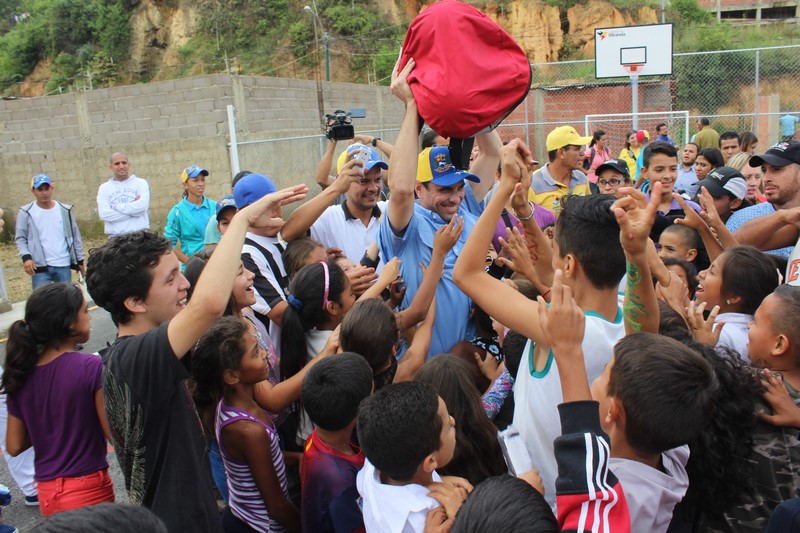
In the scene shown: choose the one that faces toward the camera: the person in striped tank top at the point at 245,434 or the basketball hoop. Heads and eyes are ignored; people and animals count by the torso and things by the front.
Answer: the basketball hoop

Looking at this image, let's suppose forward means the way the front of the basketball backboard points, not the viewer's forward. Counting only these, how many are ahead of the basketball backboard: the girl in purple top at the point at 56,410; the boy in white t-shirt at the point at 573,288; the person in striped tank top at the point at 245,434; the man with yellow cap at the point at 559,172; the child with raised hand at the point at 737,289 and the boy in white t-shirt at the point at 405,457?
6

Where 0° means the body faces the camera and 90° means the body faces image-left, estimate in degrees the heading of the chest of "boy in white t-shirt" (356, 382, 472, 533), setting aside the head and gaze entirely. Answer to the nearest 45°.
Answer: approximately 225°

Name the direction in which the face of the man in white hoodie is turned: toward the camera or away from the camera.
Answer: toward the camera

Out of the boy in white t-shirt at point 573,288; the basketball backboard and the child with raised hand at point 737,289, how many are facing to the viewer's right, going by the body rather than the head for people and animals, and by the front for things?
0

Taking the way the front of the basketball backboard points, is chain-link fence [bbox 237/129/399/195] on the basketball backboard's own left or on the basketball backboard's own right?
on the basketball backboard's own right

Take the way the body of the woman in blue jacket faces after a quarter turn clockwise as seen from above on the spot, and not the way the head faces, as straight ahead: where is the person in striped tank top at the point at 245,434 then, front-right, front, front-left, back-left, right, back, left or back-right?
front-left

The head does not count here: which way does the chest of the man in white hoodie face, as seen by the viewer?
toward the camera

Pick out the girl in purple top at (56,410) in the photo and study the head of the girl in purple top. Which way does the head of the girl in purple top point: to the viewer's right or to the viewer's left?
to the viewer's right

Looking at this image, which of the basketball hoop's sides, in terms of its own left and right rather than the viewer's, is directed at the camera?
front

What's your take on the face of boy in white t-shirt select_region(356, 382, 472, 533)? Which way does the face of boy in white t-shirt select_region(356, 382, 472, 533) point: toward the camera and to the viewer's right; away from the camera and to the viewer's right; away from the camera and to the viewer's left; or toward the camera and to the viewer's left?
away from the camera and to the viewer's right

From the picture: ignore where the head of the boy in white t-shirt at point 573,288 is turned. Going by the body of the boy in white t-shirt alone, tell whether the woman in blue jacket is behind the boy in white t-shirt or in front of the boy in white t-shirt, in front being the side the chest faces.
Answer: in front

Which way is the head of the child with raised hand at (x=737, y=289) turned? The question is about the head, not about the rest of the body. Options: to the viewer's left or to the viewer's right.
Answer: to the viewer's left
